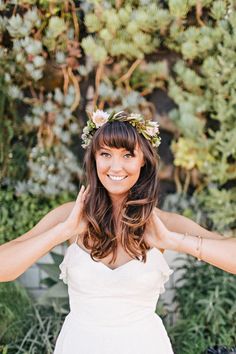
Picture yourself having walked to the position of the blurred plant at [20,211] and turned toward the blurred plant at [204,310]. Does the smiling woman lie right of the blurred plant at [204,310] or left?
right

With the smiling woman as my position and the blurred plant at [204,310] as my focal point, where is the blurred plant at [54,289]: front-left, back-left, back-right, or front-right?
front-left

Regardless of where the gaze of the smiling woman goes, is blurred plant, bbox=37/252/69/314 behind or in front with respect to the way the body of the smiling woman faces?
behind

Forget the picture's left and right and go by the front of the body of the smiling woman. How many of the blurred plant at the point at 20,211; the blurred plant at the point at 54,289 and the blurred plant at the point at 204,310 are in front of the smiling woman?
0

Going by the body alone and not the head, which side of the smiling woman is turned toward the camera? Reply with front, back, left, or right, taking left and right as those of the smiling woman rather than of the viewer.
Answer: front

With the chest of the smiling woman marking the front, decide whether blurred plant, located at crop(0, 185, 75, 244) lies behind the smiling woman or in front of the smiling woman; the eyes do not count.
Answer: behind

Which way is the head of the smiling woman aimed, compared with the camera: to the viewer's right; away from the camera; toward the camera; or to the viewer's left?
toward the camera

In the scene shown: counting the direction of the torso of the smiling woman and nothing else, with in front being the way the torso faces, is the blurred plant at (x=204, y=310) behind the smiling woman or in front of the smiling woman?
behind
